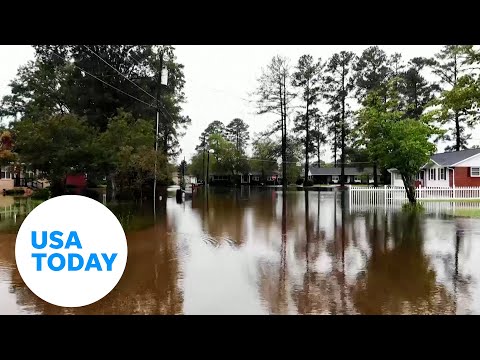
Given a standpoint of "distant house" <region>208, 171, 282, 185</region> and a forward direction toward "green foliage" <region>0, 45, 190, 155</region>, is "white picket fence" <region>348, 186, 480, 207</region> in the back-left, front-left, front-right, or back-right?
front-left

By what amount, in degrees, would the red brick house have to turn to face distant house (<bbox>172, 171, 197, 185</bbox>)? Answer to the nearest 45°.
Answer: approximately 45° to its right

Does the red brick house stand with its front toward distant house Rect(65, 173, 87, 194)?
yes

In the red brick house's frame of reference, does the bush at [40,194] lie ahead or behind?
ahead

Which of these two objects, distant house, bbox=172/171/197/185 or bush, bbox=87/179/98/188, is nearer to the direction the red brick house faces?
the bush

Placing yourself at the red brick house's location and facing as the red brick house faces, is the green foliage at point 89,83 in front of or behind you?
in front

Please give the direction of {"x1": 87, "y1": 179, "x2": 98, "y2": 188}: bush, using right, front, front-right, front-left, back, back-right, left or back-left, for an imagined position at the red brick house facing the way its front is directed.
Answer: front

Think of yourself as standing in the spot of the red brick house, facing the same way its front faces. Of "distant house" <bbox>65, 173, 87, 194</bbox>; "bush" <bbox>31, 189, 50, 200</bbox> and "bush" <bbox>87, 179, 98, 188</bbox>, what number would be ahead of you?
3

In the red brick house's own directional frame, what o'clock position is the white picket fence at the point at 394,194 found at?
The white picket fence is roughly at 11 o'clock from the red brick house.
